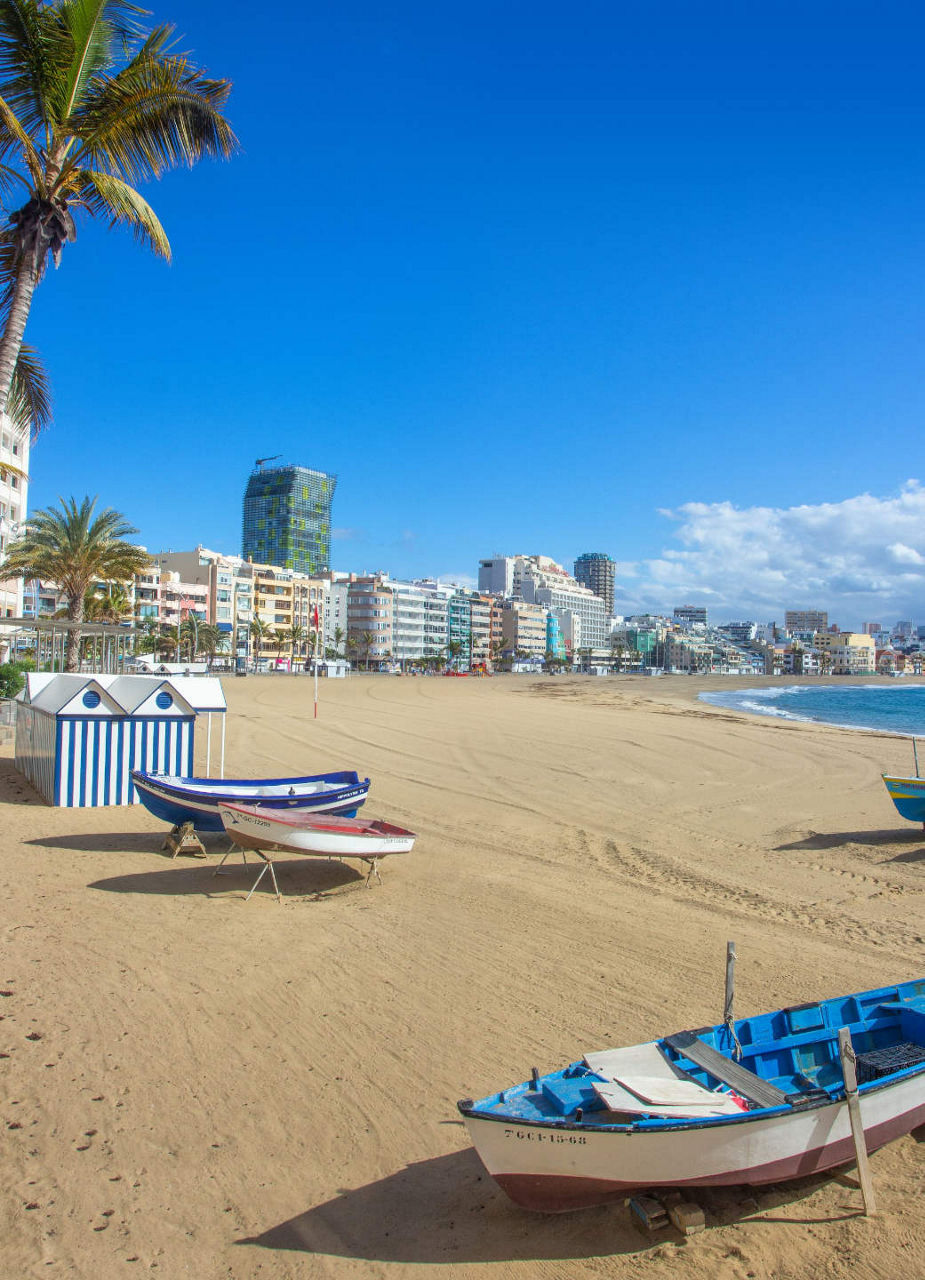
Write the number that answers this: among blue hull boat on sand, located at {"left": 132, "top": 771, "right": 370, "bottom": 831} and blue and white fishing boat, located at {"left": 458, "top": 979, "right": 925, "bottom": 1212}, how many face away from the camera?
0

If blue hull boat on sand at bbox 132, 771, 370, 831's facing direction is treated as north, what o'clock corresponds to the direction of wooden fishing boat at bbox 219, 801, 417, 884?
The wooden fishing boat is roughly at 8 o'clock from the blue hull boat on sand.

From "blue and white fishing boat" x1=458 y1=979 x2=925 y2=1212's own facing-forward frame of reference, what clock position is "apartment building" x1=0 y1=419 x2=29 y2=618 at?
The apartment building is roughly at 3 o'clock from the blue and white fishing boat.

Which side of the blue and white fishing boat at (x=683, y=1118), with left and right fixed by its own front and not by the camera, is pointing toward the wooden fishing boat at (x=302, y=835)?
right

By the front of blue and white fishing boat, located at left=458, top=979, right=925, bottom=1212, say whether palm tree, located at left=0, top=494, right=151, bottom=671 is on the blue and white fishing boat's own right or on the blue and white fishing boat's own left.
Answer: on the blue and white fishing boat's own right

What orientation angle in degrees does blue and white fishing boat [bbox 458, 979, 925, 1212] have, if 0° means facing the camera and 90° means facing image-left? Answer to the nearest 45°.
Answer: approximately 45°

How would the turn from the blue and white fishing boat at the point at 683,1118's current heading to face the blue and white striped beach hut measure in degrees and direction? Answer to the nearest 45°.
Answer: approximately 90° to its right

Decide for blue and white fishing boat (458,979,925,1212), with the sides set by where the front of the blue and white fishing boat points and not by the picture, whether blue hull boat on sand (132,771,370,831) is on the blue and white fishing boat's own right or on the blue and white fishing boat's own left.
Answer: on the blue and white fishing boat's own right

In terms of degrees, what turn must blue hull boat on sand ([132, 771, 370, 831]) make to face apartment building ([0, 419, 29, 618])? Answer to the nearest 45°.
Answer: approximately 90° to its right

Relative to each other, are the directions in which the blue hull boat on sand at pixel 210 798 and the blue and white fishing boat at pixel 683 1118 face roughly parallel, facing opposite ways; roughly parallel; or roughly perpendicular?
roughly parallel
